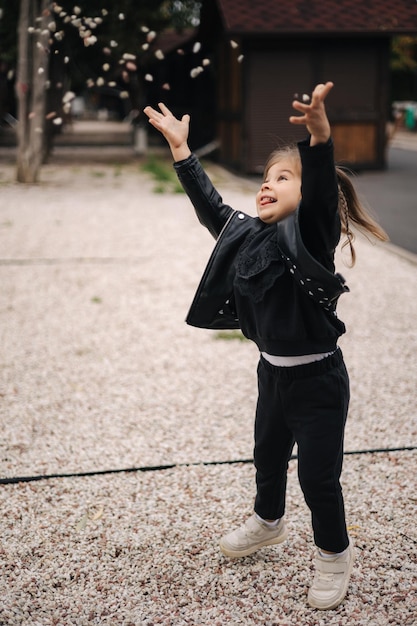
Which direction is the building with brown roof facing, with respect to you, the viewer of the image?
facing the viewer

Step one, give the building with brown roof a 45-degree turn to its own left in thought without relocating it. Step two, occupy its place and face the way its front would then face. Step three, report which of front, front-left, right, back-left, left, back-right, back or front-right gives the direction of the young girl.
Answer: front-right

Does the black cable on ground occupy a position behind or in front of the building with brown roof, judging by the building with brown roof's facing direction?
in front

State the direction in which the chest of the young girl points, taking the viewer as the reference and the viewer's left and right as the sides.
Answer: facing the viewer and to the left of the viewer
